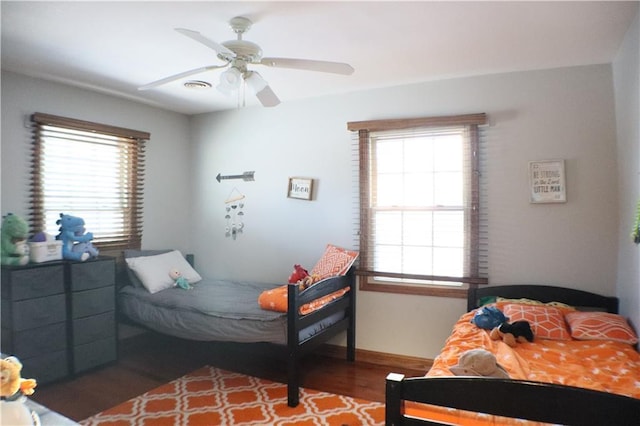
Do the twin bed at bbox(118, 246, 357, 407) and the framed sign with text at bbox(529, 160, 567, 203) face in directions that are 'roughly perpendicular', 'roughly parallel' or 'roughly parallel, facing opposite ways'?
roughly perpendicular

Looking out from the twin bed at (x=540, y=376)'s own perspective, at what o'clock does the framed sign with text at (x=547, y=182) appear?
The framed sign with text is roughly at 6 o'clock from the twin bed.

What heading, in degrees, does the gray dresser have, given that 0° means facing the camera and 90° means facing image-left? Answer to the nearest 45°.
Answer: approximately 315°

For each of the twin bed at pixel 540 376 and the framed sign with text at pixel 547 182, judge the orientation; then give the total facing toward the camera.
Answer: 2

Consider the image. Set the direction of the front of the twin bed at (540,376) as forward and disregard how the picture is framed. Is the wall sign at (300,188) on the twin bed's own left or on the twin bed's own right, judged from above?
on the twin bed's own right
